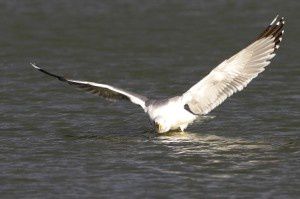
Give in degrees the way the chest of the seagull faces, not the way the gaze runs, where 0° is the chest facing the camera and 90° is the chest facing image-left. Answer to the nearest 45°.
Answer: approximately 45°
